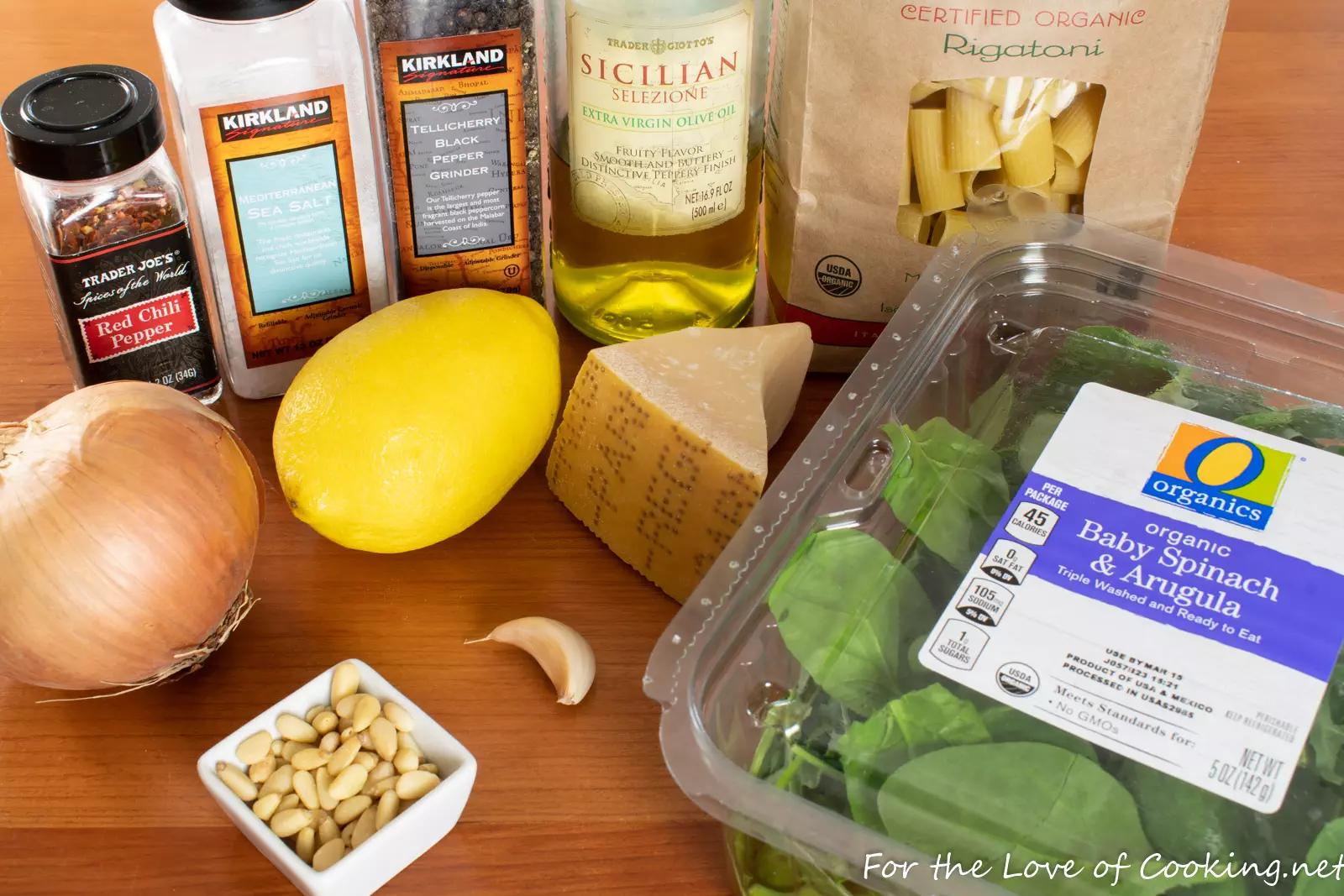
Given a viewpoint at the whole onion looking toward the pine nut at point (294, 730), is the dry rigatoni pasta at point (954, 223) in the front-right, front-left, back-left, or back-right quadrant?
front-left

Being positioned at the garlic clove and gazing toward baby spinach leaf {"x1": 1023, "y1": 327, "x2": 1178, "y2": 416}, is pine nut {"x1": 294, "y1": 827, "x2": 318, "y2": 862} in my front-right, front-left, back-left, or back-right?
back-right

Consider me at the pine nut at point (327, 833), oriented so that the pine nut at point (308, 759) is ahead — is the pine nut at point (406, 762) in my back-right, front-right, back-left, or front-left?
front-right

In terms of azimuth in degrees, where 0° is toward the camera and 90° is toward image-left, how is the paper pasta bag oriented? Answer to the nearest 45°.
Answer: approximately 0°
